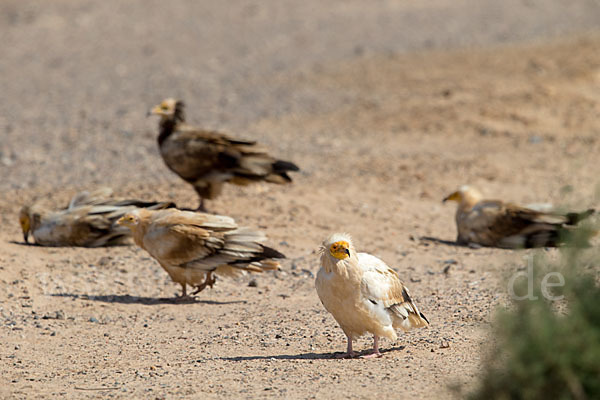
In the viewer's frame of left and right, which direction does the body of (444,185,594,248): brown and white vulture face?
facing to the left of the viewer

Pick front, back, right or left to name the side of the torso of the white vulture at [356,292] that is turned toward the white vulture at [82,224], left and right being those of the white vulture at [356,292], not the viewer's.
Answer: right

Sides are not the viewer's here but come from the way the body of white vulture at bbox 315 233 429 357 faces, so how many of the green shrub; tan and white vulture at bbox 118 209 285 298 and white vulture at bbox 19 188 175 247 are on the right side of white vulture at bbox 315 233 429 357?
2

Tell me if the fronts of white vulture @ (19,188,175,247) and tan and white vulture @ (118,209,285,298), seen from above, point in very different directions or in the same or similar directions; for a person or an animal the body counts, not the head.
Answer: same or similar directions

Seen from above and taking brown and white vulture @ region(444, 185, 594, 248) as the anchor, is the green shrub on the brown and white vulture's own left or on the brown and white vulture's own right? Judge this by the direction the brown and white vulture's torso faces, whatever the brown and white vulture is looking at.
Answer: on the brown and white vulture's own left

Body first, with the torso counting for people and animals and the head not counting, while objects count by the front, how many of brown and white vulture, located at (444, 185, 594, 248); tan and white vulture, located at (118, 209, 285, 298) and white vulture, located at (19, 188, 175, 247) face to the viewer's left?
3
